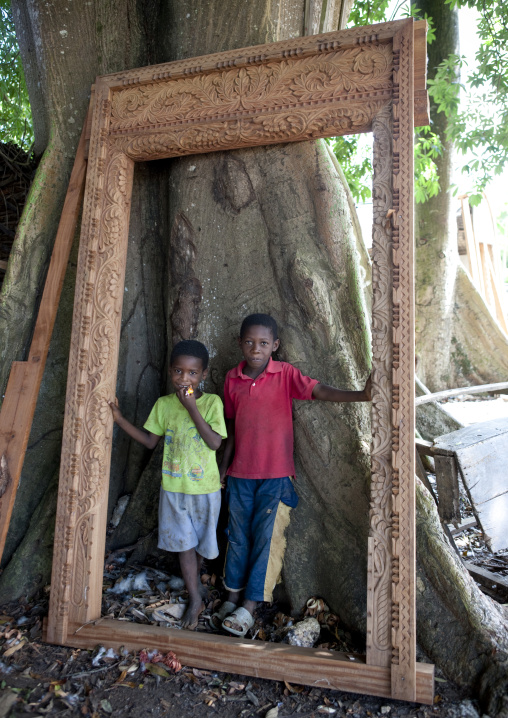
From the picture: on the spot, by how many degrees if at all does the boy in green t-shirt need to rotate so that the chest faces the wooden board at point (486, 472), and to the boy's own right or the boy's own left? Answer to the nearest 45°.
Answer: approximately 90° to the boy's own left

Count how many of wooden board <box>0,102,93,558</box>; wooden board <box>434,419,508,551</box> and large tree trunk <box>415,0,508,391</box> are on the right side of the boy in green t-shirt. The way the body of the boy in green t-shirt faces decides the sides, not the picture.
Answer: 1

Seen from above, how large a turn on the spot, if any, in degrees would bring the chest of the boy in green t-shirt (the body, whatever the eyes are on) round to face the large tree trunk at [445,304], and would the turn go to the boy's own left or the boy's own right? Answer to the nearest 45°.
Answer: approximately 135° to the boy's own left

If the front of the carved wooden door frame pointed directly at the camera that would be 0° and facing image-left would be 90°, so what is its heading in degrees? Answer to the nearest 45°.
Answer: approximately 45°

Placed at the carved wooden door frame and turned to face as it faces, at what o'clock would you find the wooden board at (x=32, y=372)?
The wooden board is roughly at 2 o'clock from the carved wooden door frame.

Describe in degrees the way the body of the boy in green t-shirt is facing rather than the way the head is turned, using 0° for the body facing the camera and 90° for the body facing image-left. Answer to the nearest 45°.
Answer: approximately 0°

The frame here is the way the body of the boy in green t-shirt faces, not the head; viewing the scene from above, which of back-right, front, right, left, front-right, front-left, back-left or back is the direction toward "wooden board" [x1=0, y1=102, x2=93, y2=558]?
right
